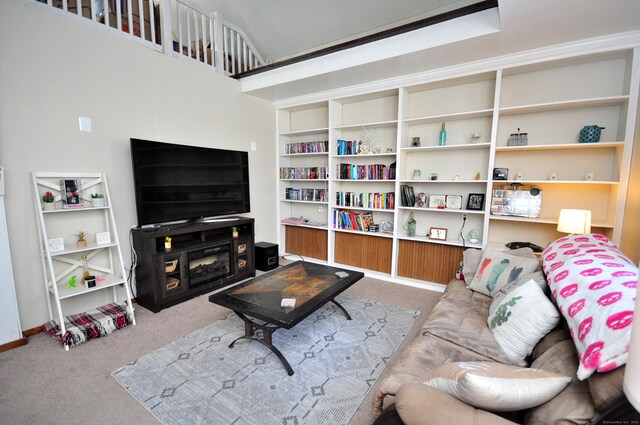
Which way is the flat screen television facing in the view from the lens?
facing the viewer and to the right of the viewer

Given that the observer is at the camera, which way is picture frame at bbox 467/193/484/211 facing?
facing the viewer

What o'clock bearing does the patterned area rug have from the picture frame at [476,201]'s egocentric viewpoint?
The patterned area rug is roughly at 1 o'clock from the picture frame.

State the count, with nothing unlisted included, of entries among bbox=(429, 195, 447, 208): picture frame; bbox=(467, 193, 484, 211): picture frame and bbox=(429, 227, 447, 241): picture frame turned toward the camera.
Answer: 3

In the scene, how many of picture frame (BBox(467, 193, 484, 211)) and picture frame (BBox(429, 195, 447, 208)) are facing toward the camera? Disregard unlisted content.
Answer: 2

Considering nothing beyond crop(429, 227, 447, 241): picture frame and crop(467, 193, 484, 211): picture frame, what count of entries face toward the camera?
2

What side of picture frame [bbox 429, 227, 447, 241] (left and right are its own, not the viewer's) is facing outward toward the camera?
front

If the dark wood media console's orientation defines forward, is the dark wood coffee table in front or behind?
in front

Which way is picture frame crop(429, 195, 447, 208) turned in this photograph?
toward the camera

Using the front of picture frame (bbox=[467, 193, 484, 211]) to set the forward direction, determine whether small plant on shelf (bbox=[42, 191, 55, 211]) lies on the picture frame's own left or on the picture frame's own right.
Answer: on the picture frame's own right
